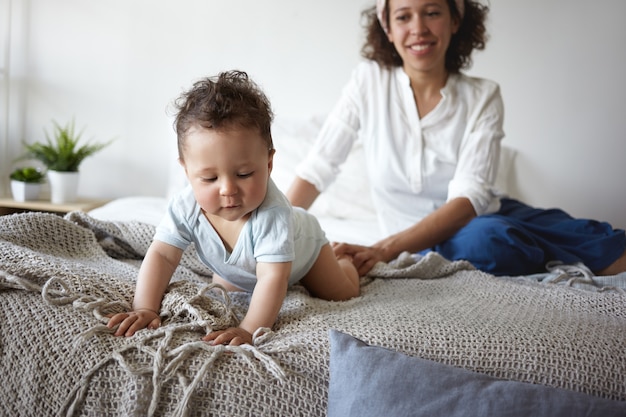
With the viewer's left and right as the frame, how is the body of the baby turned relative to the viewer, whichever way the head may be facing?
facing the viewer and to the left of the viewer

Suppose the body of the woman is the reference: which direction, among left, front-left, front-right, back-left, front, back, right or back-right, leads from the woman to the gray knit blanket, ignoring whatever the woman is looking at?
front

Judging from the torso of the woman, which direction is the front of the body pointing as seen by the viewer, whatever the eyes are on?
toward the camera

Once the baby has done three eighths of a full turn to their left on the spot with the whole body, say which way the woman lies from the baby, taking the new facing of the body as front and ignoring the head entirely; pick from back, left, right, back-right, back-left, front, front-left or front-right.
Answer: front-left

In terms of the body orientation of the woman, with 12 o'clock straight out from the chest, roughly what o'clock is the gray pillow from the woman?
The gray pillow is roughly at 12 o'clock from the woman.

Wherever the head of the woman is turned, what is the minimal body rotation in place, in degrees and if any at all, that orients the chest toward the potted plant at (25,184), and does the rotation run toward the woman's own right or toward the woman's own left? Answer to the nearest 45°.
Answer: approximately 90° to the woman's own right

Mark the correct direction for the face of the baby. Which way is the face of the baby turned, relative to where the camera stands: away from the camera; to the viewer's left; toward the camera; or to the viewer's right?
toward the camera
